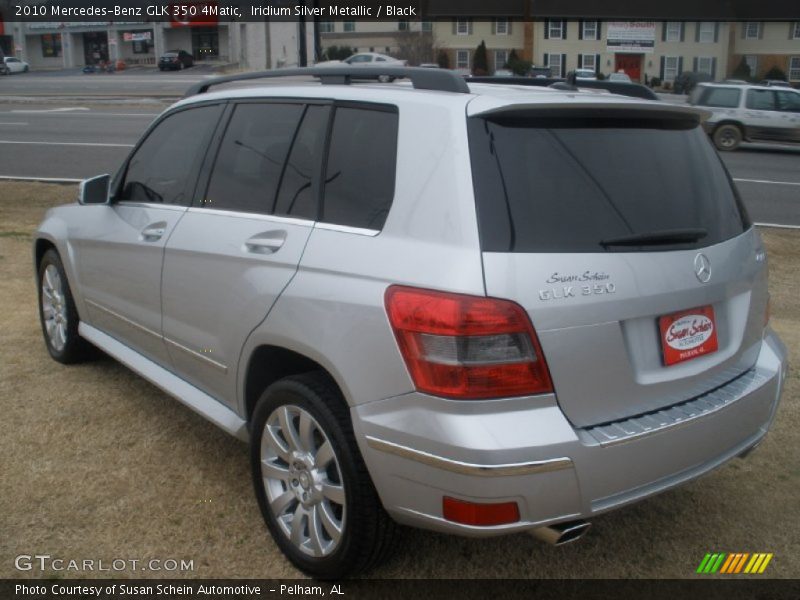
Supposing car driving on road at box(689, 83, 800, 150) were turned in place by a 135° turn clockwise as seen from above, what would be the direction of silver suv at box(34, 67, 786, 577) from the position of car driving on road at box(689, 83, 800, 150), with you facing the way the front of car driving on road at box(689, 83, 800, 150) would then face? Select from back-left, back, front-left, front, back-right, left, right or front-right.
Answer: front-left

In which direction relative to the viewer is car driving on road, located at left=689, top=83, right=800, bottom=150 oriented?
to the viewer's right

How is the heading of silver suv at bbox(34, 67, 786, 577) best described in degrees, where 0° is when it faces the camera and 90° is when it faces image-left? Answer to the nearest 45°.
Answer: approximately 135°
